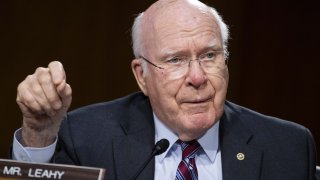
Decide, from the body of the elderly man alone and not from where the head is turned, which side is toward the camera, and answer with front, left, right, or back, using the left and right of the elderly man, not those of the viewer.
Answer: front

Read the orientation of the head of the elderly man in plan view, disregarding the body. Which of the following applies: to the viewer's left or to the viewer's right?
to the viewer's right

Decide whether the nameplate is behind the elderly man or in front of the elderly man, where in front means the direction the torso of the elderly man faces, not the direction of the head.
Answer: in front
